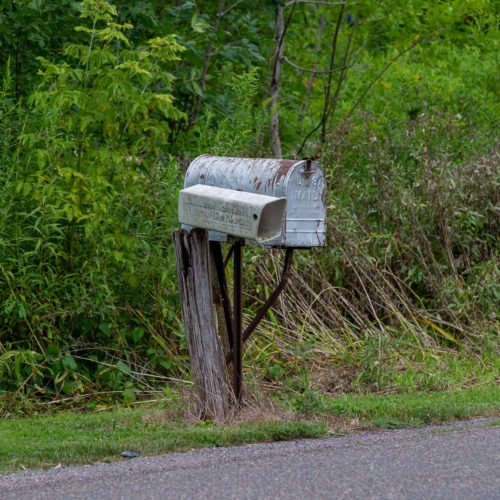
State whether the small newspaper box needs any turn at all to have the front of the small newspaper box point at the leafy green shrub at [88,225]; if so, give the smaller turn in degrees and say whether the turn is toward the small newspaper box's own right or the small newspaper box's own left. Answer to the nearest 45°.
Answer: approximately 180°

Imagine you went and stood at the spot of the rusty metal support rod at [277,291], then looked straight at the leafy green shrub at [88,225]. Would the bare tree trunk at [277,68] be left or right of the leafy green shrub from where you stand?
right

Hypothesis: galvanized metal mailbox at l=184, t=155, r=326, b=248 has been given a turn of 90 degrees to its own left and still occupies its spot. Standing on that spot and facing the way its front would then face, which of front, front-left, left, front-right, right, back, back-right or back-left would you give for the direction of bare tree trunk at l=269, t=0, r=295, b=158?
front-left

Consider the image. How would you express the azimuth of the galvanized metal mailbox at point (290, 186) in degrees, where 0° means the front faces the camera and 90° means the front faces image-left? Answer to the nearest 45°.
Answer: approximately 315°

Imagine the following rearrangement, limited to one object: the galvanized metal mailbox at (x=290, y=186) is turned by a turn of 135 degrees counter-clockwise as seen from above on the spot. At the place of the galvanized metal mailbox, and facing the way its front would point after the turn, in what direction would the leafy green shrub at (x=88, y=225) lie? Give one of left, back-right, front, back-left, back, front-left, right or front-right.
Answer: front-left
